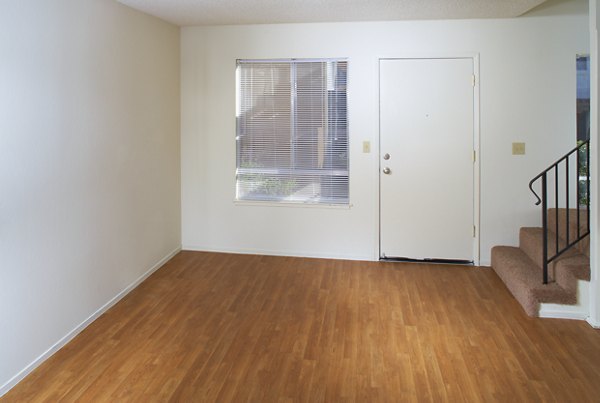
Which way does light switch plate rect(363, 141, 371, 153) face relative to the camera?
toward the camera

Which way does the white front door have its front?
toward the camera

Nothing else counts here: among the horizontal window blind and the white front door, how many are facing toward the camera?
2

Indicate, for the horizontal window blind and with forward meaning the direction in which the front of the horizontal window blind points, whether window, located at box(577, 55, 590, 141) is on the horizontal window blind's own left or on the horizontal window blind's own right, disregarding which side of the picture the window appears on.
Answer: on the horizontal window blind's own left

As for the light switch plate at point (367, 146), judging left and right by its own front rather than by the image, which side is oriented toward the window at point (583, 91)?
left

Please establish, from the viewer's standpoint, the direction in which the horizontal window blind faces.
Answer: facing the viewer

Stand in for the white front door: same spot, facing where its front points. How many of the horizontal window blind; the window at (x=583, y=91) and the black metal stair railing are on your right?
1

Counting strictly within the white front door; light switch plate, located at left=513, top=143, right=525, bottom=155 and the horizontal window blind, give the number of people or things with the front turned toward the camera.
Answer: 3

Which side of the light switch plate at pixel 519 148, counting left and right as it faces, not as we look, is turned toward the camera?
front

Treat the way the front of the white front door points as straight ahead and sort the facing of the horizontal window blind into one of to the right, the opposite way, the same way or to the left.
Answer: the same way

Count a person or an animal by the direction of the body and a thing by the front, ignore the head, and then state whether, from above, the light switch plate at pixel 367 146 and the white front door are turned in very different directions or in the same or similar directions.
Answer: same or similar directions

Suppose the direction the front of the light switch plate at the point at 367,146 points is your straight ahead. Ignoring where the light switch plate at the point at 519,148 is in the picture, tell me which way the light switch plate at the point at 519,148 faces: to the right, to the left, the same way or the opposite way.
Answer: the same way
